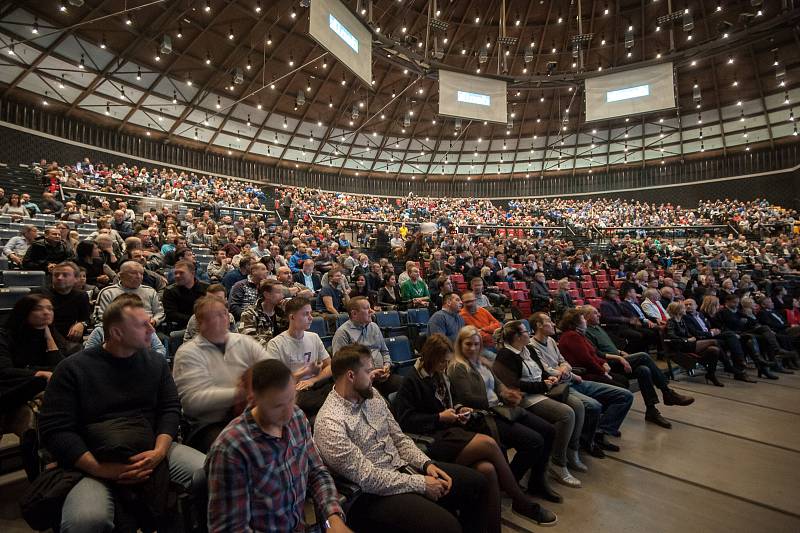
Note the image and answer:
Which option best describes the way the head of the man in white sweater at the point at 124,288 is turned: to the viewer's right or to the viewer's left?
to the viewer's right

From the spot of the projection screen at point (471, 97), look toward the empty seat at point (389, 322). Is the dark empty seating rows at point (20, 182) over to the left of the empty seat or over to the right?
right

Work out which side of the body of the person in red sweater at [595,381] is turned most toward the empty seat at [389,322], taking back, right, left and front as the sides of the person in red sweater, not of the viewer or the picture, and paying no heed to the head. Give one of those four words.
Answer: back

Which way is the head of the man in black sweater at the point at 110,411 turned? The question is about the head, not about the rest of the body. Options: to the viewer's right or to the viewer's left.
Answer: to the viewer's right

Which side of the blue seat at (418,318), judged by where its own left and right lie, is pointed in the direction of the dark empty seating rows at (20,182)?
back

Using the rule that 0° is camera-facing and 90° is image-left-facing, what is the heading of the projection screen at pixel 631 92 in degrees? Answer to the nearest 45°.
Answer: approximately 45°

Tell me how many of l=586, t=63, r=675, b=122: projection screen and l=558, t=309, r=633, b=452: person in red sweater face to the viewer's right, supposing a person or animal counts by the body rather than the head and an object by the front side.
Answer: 1

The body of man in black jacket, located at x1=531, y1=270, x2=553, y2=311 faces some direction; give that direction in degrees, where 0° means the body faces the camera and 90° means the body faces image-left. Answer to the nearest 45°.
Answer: approximately 315°
